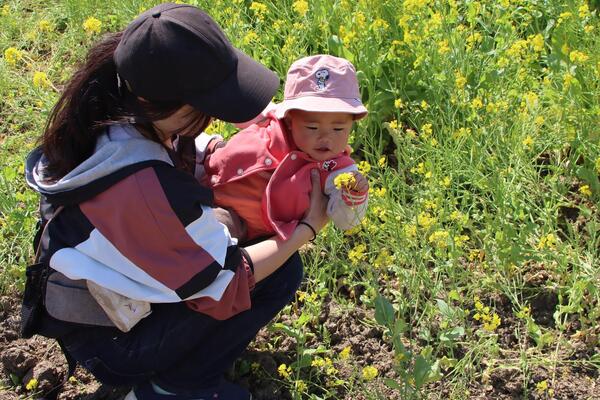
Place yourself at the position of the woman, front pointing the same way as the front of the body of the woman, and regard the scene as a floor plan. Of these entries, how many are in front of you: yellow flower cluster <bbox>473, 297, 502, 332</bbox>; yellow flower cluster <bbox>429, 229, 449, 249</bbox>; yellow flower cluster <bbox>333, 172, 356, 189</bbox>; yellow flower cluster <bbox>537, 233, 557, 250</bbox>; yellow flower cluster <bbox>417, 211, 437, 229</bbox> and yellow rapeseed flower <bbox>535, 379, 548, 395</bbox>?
6

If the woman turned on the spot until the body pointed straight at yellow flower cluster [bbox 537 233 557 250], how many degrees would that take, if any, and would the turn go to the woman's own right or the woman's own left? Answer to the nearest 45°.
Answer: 0° — they already face it

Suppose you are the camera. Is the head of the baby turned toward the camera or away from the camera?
toward the camera

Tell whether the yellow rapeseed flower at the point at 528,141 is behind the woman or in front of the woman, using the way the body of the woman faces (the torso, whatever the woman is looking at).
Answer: in front

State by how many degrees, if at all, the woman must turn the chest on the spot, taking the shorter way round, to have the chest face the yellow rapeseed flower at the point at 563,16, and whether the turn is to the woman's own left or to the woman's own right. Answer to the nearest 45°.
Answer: approximately 45° to the woman's own left

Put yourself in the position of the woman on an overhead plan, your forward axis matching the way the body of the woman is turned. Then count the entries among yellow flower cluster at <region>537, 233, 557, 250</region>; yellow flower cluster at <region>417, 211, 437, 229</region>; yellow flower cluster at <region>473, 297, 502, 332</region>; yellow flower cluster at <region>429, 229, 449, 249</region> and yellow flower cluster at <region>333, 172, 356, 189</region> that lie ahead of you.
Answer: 5

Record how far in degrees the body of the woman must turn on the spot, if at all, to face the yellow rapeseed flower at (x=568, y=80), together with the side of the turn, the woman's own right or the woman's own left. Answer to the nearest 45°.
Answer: approximately 45° to the woman's own left

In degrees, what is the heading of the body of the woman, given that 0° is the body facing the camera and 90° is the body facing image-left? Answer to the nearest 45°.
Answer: approximately 270°

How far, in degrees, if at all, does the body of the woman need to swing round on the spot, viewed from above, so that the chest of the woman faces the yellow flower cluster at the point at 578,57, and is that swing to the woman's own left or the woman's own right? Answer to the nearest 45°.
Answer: approximately 45° to the woman's own left

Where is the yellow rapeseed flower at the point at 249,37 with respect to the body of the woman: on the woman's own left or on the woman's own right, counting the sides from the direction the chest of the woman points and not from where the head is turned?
on the woman's own left

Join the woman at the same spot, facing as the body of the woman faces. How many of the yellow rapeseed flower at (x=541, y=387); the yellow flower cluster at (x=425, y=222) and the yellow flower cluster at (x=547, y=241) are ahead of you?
3

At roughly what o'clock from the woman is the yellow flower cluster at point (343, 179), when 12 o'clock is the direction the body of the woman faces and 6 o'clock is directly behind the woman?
The yellow flower cluster is roughly at 12 o'clock from the woman.

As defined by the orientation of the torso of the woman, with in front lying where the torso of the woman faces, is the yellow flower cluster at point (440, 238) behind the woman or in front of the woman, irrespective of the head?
in front

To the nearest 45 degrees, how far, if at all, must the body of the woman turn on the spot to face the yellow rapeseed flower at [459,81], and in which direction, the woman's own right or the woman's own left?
approximately 45° to the woman's own left

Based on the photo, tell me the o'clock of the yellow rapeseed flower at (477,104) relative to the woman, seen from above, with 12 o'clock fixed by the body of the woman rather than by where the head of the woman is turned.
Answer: The yellow rapeseed flower is roughly at 11 o'clock from the woman.
